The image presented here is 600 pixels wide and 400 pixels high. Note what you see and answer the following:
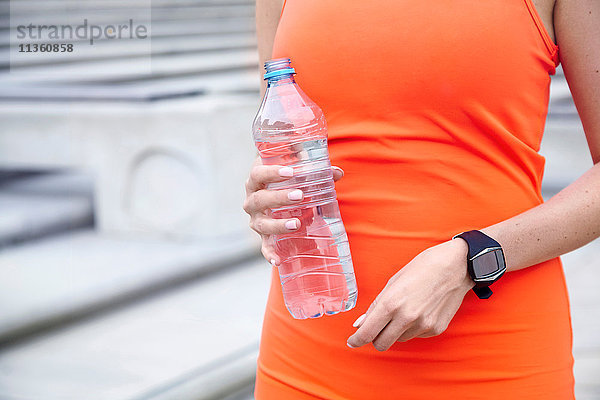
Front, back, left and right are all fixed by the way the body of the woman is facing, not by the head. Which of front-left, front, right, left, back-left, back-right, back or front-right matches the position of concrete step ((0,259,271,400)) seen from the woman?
back-right

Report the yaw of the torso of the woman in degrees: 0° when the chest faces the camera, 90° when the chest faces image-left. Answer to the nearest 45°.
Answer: approximately 0°

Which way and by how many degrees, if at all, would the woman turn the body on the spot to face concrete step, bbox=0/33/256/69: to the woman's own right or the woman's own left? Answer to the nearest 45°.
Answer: approximately 135° to the woman's own right

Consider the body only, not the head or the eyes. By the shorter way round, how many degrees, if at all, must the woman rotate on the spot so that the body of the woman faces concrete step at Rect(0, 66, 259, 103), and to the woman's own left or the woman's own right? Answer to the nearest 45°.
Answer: approximately 135° to the woman's own right

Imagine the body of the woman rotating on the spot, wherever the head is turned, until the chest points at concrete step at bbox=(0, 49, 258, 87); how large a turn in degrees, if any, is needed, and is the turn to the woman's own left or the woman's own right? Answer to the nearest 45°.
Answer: approximately 135° to the woman's own right

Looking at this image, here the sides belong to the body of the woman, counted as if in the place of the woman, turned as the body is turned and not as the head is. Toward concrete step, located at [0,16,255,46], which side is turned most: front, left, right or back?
back

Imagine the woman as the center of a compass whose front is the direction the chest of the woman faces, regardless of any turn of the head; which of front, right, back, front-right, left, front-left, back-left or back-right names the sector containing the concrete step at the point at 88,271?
back-right

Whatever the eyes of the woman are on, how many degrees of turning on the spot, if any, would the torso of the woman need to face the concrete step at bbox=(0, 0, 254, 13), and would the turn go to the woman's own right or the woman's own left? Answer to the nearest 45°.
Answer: approximately 135° to the woman's own right

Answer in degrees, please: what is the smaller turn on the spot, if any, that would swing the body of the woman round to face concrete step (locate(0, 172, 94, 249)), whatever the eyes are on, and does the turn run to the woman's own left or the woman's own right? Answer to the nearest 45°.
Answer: approximately 135° to the woman's own right
